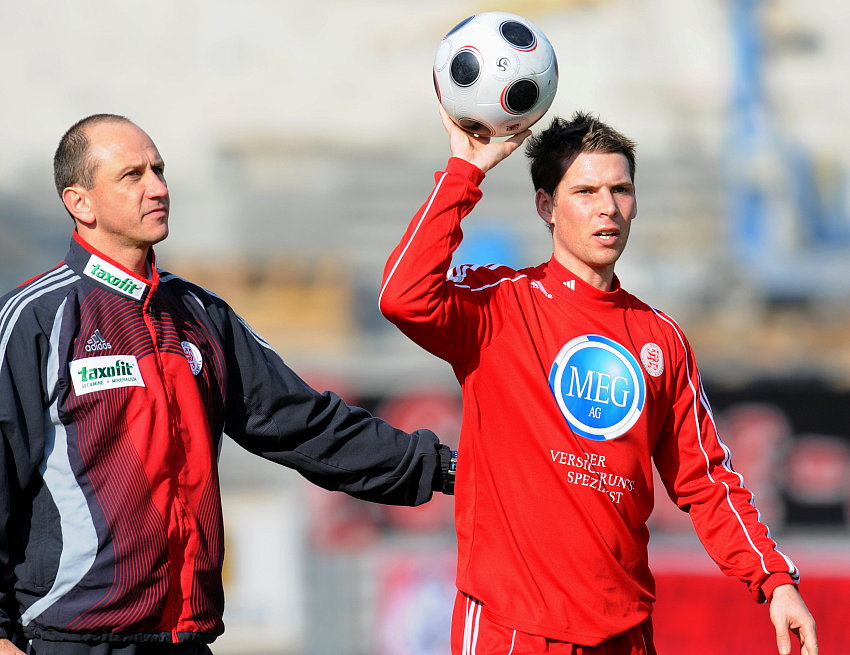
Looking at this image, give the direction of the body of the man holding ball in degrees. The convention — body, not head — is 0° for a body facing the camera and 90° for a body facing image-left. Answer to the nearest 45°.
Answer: approximately 315°
